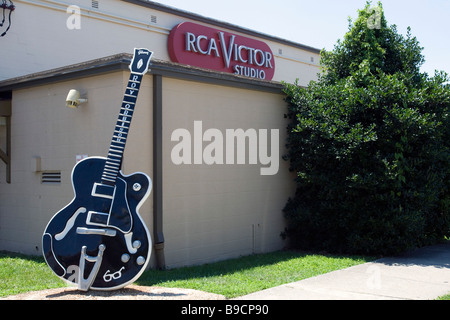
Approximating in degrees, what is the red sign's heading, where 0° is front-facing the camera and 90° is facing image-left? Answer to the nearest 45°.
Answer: approximately 315°

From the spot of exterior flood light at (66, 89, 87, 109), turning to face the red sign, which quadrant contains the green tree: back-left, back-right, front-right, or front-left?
front-right

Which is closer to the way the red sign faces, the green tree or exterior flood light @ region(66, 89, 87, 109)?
the green tree

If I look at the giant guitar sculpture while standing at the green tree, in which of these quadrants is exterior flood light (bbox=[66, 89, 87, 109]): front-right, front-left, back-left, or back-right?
front-right

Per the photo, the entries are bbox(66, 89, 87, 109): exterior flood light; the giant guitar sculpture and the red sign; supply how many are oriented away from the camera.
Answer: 0

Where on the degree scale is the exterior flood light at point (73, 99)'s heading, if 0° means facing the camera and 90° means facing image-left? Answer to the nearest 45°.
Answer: approximately 45°

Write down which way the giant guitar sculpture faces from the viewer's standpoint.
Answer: facing the viewer

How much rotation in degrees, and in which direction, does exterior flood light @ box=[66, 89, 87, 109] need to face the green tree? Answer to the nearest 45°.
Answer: approximately 135° to its left

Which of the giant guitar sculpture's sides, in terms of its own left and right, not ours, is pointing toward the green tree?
left

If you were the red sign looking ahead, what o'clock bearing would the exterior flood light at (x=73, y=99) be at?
The exterior flood light is roughly at 2 o'clock from the red sign.

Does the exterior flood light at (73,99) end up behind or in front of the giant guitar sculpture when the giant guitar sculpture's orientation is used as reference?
behind

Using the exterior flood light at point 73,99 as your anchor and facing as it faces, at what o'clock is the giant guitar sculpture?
The giant guitar sculpture is roughly at 10 o'clock from the exterior flood light.

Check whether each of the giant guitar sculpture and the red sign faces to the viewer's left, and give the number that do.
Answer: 0

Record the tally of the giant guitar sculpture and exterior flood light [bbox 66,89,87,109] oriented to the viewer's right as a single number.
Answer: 0
